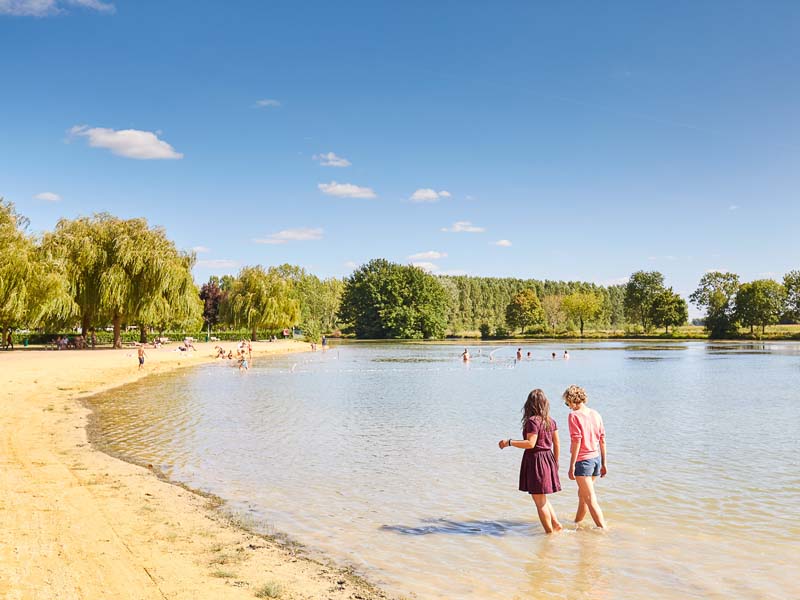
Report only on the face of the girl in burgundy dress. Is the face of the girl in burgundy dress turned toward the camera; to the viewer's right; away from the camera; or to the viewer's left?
away from the camera

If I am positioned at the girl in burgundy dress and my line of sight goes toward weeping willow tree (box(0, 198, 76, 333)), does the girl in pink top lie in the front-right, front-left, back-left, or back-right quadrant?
back-right

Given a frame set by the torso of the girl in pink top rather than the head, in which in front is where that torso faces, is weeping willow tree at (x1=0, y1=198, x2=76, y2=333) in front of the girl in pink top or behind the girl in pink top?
in front

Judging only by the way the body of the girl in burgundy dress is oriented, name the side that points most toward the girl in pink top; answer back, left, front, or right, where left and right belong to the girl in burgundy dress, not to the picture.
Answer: right

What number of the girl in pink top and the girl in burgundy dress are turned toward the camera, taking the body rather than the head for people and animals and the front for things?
0

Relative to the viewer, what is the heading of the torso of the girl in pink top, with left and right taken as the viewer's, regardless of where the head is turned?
facing away from the viewer and to the left of the viewer

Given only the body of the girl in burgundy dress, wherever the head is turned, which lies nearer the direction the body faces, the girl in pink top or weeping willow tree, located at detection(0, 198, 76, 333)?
the weeping willow tree

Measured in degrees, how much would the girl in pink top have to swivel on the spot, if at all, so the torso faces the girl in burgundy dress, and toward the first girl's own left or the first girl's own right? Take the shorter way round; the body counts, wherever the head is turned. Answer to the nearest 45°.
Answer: approximately 90° to the first girl's own left

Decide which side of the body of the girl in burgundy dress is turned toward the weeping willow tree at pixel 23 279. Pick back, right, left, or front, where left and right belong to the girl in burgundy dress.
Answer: front

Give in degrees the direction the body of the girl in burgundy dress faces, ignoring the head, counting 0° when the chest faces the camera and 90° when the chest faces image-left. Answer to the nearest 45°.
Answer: approximately 135°

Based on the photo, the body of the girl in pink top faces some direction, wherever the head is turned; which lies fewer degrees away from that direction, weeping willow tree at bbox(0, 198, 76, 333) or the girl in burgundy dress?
the weeping willow tree
